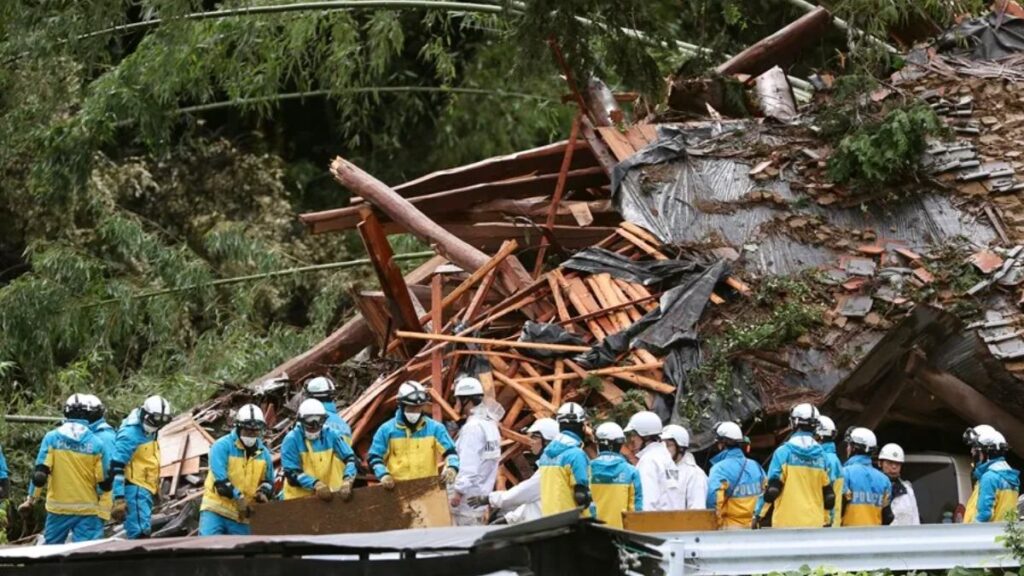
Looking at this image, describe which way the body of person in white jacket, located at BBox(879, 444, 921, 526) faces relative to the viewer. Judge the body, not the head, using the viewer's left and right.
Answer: facing the viewer and to the left of the viewer

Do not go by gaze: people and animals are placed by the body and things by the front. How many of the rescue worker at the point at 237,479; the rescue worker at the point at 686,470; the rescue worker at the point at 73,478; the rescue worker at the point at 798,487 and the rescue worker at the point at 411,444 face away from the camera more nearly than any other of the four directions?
2

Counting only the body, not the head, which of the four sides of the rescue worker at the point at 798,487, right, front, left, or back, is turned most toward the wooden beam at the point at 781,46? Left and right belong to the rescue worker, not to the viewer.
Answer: front

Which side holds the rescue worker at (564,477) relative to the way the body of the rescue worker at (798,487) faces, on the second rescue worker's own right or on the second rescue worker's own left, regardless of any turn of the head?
on the second rescue worker's own left

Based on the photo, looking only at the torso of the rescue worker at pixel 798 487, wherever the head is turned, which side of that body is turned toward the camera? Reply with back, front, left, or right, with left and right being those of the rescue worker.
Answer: back
